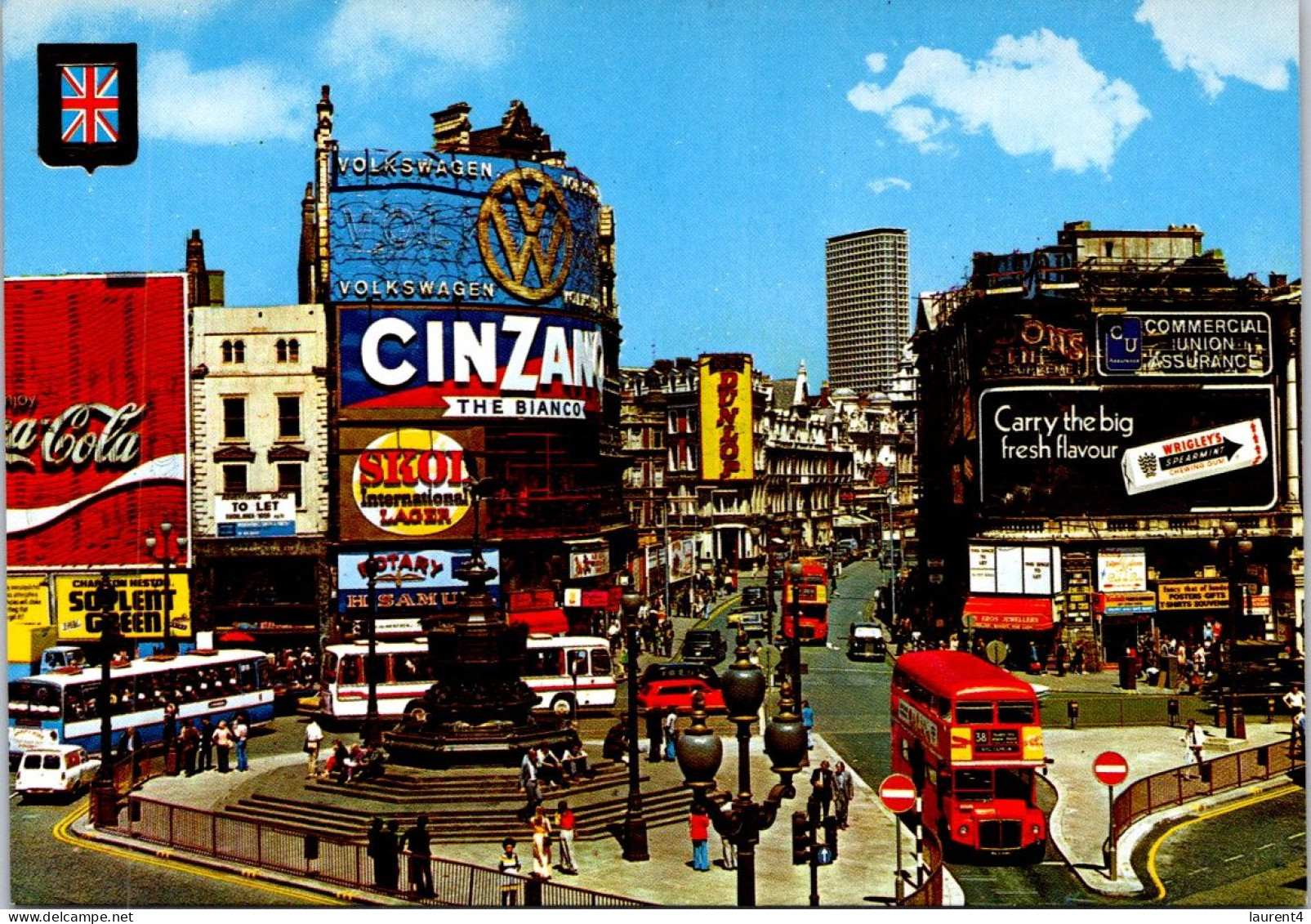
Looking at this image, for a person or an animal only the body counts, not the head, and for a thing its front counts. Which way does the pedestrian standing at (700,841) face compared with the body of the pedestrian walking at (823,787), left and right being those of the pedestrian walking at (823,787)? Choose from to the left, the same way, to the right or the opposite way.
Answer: the opposite way

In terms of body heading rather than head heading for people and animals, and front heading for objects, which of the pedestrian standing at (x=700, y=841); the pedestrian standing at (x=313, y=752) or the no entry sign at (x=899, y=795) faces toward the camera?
the no entry sign

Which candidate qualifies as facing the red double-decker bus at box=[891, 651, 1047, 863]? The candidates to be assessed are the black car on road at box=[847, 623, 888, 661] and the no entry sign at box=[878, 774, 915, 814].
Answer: the black car on road

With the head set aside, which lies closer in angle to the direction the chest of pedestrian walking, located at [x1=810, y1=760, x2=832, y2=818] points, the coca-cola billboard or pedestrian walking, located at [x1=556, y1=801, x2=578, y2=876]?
the pedestrian walking

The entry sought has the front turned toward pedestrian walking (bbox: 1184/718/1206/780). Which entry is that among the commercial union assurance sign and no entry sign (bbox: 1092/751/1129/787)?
the commercial union assurance sign

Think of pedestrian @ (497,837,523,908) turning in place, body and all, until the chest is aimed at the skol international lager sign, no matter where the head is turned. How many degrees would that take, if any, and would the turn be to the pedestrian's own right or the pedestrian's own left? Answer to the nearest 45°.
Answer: approximately 180°

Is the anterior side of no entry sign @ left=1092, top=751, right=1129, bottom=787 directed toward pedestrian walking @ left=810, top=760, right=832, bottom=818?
no

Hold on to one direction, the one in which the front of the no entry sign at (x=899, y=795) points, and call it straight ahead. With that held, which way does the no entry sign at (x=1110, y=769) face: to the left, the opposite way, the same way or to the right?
the same way

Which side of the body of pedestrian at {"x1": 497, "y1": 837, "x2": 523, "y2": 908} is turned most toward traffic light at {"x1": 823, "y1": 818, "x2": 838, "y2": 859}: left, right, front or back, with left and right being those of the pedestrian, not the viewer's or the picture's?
left

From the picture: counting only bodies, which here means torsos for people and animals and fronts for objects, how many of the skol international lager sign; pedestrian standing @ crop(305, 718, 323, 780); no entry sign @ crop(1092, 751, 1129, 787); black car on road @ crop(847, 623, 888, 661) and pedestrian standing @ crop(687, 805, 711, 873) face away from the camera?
2

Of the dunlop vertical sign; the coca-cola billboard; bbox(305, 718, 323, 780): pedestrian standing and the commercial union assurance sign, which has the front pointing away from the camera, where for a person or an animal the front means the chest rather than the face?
the pedestrian standing

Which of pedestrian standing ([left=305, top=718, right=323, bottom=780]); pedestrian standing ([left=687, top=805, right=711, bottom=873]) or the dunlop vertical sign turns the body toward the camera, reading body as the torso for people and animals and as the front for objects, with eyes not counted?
the dunlop vertical sign

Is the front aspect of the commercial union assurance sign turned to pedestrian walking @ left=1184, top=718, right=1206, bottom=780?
yes

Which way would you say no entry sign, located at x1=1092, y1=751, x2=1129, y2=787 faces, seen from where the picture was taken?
facing the viewer

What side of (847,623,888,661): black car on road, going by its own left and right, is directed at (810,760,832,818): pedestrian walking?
front
